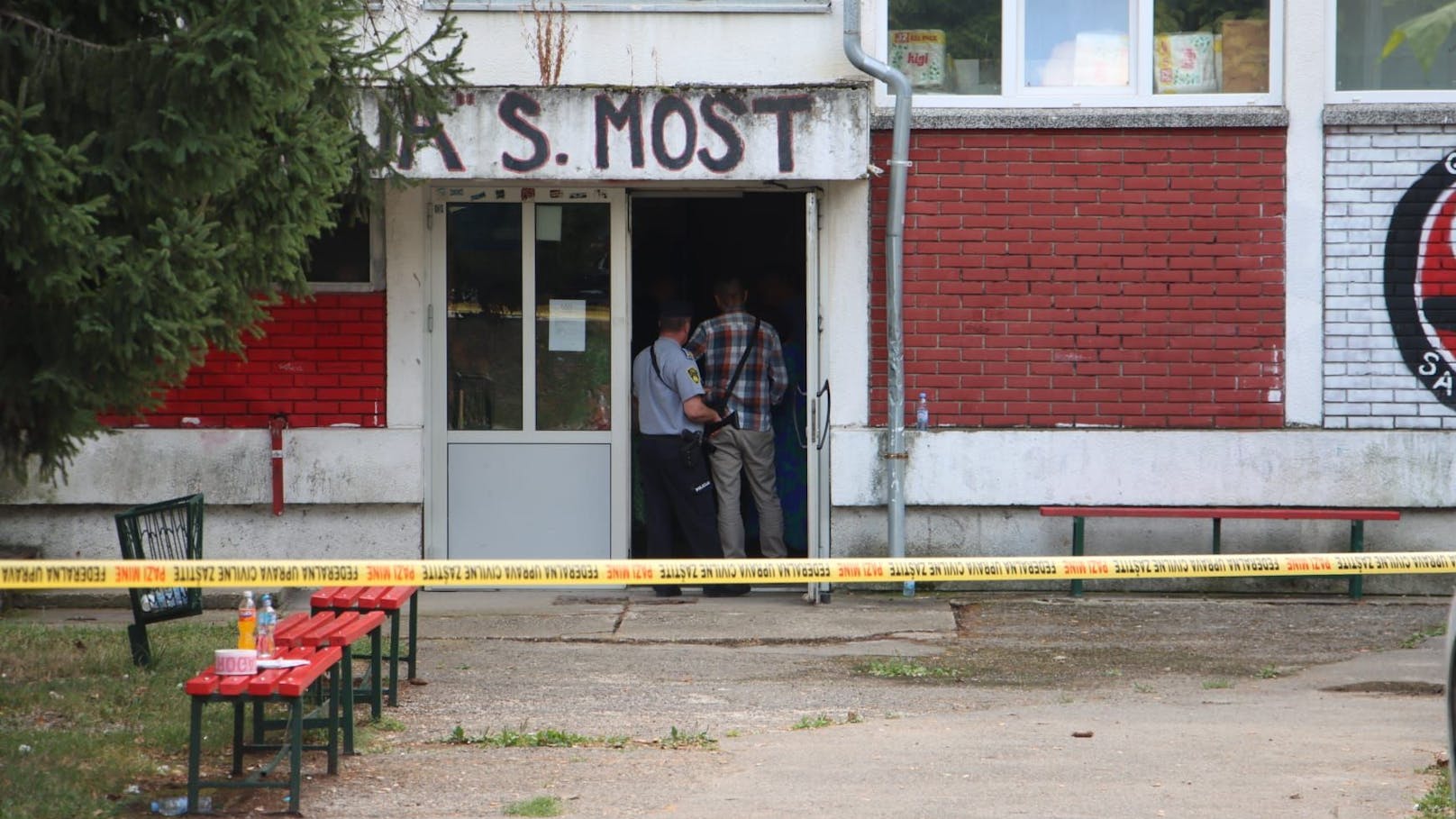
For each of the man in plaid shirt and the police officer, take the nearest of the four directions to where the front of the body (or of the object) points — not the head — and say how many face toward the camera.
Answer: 0

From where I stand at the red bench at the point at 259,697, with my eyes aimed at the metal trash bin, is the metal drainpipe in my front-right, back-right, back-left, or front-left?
front-right

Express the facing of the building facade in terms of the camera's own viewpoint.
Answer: facing the viewer

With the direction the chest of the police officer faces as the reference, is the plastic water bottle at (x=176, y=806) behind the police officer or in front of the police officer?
behind

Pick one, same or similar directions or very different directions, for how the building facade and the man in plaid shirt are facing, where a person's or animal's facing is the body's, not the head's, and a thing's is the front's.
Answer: very different directions

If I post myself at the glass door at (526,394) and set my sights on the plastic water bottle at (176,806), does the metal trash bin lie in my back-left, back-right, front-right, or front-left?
front-right

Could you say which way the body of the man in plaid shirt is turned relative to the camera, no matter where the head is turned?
away from the camera

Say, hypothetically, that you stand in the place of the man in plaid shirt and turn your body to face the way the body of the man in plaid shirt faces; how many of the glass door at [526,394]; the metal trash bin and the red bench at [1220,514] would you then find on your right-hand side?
1

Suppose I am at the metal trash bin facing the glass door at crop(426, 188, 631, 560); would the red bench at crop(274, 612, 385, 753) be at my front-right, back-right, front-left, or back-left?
back-right

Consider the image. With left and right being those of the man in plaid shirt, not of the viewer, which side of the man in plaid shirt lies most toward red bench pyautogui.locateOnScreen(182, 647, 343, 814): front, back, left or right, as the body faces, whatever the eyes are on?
back

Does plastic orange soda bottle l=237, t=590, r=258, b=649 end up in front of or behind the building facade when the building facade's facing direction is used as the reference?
in front

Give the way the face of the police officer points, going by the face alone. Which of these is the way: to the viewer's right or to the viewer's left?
to the viewer's right

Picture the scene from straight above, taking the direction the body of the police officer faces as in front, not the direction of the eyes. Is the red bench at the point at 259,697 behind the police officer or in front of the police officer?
behind

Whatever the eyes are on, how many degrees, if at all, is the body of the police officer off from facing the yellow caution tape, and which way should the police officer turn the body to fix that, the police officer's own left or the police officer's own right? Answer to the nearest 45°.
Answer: approximately 135° to the police officer's own right

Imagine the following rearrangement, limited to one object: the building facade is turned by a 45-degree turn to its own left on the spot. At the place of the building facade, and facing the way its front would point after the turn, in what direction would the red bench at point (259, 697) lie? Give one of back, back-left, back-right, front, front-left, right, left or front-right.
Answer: right

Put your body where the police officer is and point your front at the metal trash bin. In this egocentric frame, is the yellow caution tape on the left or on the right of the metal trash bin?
left

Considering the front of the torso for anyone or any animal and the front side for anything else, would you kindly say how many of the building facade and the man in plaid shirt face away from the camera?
1
